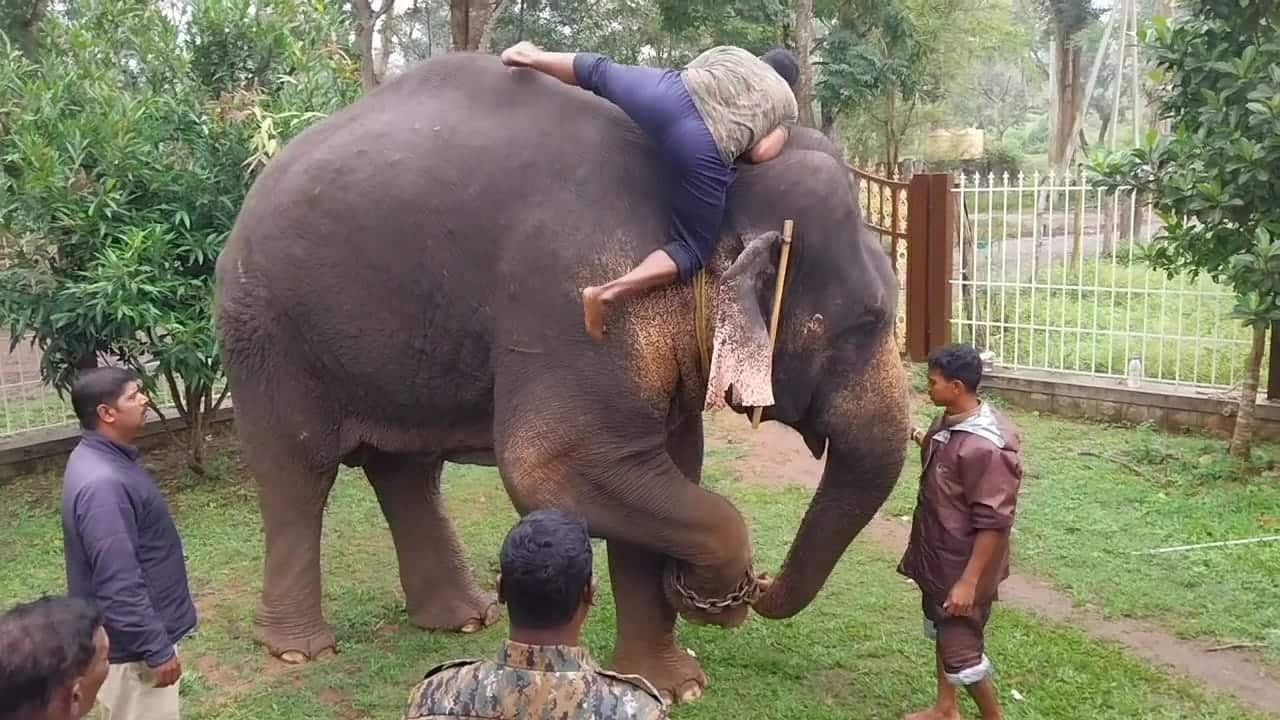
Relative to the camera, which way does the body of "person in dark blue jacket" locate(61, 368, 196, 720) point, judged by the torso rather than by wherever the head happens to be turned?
to the viewer's right

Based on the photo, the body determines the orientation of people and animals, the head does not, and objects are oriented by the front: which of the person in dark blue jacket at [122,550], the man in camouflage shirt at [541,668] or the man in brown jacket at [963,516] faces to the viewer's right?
the person in dark blue jacket

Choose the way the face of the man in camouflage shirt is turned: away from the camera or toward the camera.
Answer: away from the camera

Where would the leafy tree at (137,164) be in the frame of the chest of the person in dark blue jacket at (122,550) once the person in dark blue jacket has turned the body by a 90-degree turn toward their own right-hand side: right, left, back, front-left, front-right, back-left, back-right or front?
back

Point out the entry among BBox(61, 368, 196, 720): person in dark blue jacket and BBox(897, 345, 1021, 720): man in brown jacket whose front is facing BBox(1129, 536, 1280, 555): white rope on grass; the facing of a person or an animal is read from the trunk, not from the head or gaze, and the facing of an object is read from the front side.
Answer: the person in dark blue jacket

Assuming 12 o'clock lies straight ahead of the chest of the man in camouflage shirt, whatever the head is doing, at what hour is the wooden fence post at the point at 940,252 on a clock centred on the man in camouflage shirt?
The wooden fence post is roughly at 1 o'clock from the man in camouflage shirt.

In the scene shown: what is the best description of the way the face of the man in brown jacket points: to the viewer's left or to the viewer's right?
to the viewer's left

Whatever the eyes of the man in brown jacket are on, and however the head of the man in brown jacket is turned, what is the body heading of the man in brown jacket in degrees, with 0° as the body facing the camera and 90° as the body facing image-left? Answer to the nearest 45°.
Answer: approximately 90°

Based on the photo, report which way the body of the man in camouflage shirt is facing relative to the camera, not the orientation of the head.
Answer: away from the camera

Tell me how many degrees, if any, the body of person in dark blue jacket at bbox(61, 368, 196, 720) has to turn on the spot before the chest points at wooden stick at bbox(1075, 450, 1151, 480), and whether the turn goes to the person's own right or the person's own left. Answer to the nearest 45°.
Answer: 0° — they already face it

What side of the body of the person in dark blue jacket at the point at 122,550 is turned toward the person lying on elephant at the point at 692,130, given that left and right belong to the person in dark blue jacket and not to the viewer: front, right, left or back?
front

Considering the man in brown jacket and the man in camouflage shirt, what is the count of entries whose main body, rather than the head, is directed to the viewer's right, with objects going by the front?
0

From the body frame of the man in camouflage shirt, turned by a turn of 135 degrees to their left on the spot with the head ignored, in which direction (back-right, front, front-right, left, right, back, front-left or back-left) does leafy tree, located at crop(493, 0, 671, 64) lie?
back-right

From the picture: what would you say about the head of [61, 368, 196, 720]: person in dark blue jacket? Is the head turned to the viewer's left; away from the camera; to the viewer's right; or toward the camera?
to the viewer's right

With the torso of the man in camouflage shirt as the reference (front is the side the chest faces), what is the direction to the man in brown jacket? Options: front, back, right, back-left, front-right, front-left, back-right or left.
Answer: front-right
